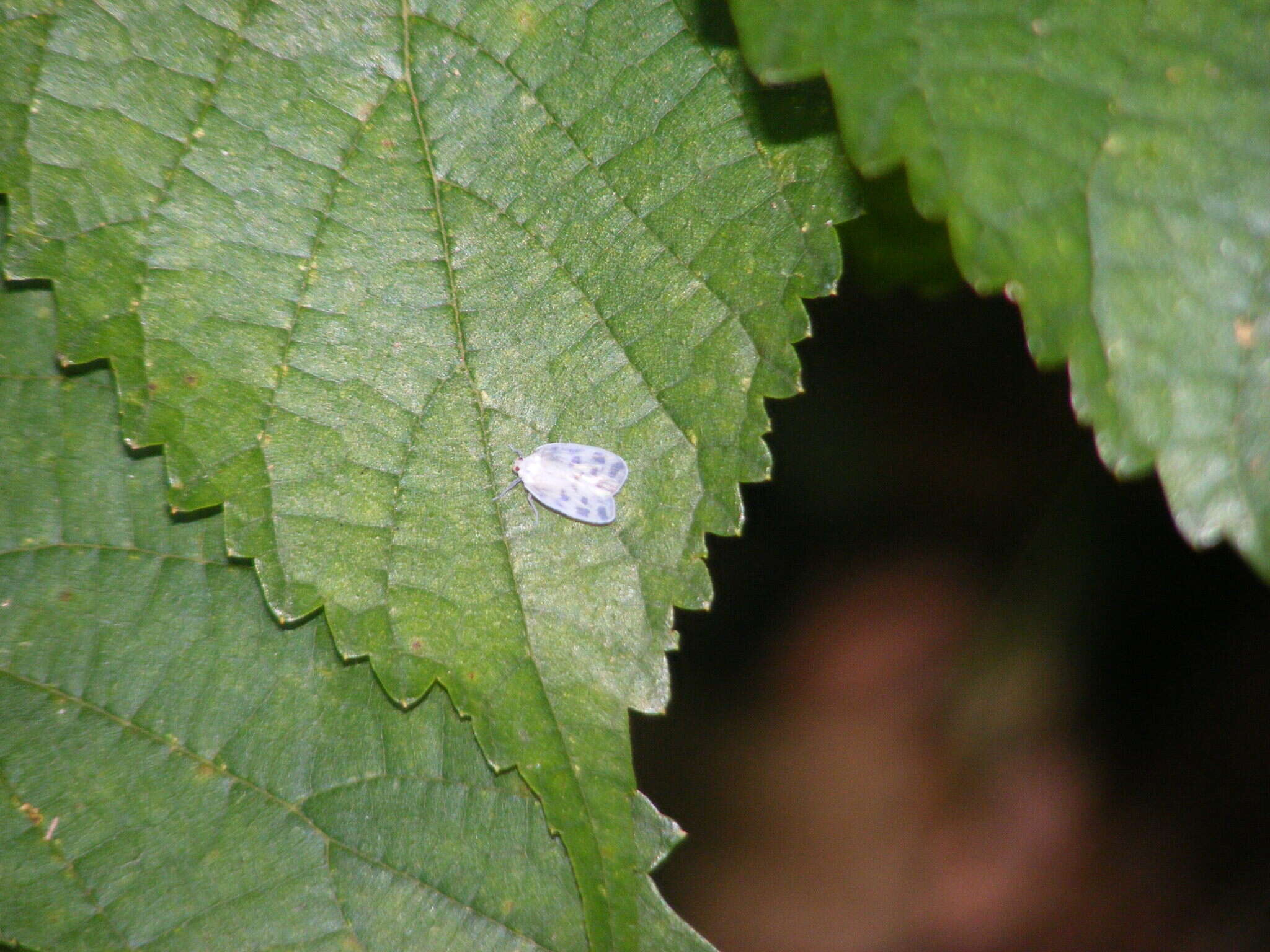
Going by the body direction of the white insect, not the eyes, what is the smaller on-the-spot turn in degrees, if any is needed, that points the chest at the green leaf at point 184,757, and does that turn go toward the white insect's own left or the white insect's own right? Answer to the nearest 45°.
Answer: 0° — it already faces it

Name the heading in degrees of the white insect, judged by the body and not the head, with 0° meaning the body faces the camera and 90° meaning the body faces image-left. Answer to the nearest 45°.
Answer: approximately 90°

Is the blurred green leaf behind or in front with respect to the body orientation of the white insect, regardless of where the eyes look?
behind

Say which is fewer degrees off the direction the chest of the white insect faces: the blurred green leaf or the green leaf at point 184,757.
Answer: the green leaf
